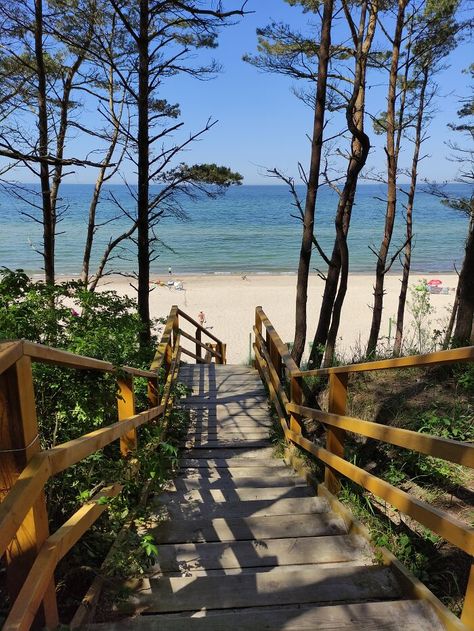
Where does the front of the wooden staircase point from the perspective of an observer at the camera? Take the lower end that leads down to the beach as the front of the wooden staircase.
facing away from the viewer

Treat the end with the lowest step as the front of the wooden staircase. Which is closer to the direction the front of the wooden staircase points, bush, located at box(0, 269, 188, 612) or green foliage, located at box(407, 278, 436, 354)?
the green foliage

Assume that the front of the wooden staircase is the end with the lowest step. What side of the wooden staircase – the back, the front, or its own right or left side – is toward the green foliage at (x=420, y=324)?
front
